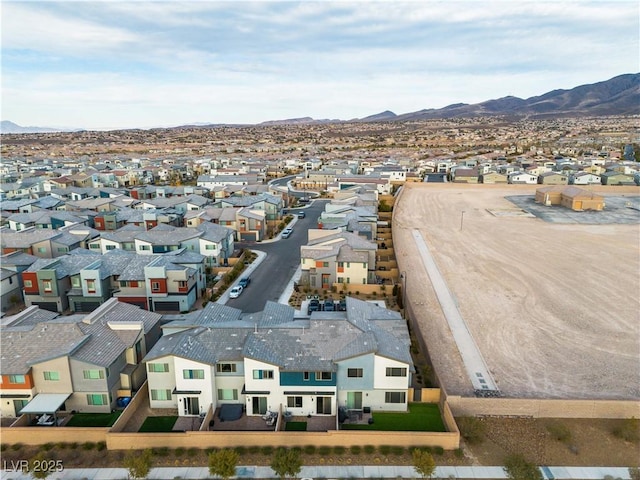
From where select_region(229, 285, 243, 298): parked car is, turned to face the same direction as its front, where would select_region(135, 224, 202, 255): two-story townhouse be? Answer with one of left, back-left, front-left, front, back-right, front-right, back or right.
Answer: right

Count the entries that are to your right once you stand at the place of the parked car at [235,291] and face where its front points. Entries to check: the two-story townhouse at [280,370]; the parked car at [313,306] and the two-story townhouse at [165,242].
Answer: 1

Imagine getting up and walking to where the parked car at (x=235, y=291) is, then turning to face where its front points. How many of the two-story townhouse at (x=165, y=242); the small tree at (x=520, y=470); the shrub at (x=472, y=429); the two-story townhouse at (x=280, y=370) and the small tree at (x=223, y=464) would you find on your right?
1

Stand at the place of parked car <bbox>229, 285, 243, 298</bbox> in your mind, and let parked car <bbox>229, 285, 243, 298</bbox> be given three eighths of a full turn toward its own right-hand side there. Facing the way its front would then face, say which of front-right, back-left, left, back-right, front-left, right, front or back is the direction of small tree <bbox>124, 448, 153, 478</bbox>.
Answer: back

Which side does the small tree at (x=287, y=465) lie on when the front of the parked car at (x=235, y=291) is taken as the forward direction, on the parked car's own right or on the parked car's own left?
on the parked car's own left

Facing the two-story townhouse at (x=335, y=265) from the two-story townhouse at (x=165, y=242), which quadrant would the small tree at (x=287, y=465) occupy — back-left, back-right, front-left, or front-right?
front-right

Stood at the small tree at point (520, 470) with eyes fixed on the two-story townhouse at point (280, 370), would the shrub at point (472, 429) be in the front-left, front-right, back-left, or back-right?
front-right

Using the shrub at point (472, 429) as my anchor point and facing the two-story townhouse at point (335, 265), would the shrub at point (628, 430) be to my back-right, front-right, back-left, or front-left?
back-right

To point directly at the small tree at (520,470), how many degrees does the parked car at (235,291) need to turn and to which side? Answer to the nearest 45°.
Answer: approximately 90° to its left

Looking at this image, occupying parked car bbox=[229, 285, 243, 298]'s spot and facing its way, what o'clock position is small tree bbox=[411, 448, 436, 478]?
The small tree is roughly at 10 o'clock from the parked car.

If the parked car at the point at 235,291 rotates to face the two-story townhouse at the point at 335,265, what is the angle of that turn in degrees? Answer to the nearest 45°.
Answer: approximately 135° to its left

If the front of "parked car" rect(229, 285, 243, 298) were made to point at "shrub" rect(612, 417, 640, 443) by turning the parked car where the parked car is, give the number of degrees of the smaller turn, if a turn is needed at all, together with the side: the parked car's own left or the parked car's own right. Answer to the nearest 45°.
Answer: approximately 90° to the parked car's own left

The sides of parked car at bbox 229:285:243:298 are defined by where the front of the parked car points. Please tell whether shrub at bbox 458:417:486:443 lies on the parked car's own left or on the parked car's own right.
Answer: on the parked car's own left

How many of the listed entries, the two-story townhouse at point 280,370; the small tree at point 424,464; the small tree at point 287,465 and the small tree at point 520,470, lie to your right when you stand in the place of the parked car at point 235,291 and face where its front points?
0

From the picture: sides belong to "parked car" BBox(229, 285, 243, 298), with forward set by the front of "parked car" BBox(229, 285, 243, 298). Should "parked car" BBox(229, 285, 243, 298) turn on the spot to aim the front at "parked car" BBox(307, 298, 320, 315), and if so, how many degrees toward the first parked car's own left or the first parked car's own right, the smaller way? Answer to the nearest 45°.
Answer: approximately 90° to the first parked car's own left
